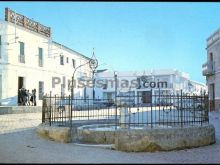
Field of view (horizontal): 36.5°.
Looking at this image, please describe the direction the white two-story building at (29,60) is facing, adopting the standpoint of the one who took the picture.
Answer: facing the viewer and to the right of the viewer

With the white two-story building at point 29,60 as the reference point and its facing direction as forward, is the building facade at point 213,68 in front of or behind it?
in front
